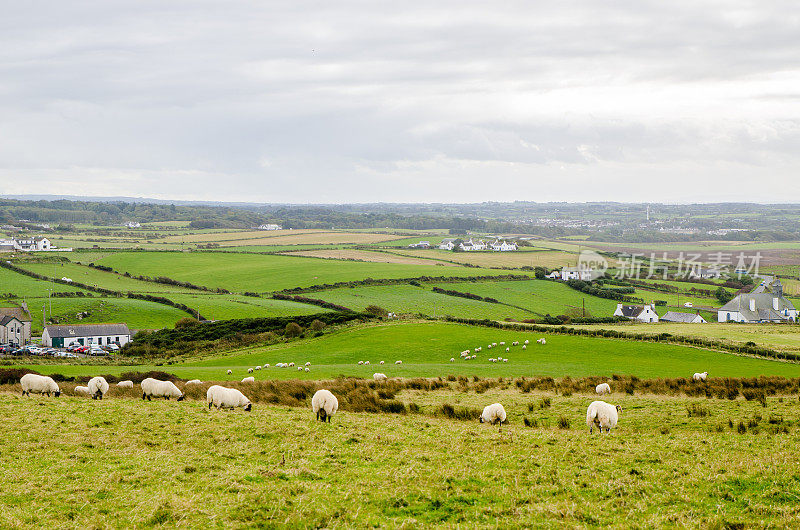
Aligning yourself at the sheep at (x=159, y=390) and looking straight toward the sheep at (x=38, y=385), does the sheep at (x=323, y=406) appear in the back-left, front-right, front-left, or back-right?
back-left

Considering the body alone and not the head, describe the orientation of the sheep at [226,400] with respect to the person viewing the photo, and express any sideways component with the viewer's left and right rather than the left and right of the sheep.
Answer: facing to the right of the viewer

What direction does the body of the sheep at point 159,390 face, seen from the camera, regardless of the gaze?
to the viewer's right

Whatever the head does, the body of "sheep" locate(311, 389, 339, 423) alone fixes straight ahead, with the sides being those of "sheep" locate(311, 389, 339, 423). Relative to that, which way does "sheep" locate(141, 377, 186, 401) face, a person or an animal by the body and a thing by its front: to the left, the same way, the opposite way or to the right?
to the left

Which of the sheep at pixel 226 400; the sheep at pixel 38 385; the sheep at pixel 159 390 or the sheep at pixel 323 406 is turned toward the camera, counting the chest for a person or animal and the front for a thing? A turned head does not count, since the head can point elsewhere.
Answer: the sheep at pixel 323 406

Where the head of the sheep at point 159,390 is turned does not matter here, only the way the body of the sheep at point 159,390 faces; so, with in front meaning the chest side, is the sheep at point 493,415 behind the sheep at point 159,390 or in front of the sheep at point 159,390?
in front

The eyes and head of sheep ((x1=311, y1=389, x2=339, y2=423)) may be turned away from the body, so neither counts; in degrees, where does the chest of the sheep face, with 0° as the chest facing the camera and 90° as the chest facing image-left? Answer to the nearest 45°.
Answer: approximately 0°
